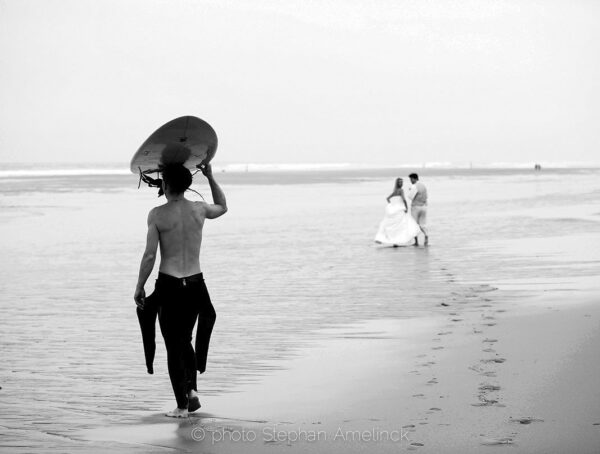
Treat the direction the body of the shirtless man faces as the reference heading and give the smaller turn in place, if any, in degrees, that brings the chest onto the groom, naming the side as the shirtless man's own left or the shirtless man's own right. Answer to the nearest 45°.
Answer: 0° — they already face them

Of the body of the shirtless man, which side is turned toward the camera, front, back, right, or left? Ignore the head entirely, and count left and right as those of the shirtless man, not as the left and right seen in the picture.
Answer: back

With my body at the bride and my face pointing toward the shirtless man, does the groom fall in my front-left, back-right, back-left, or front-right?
back-left

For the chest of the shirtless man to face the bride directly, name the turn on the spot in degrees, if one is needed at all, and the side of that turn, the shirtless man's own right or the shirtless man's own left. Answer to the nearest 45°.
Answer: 0° — they already face them

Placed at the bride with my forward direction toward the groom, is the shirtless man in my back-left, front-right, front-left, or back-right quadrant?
back-right
